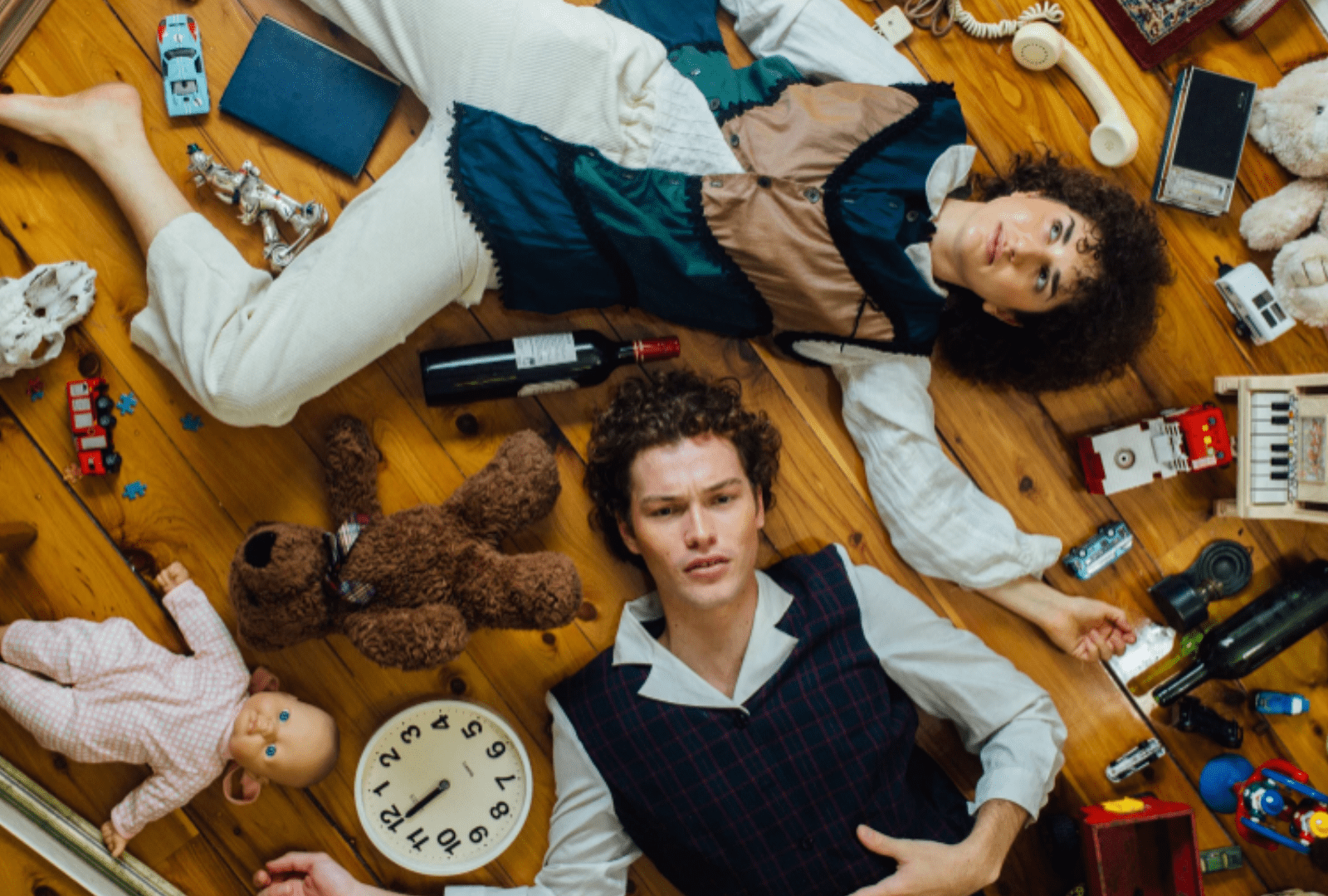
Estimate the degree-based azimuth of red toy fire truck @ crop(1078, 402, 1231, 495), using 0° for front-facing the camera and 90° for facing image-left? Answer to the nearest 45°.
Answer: approximately 270°

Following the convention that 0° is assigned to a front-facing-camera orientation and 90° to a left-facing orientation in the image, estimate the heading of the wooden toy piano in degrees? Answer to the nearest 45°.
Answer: approximately 90°

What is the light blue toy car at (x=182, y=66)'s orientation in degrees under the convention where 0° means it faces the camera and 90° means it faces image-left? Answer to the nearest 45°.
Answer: approximately 180°
